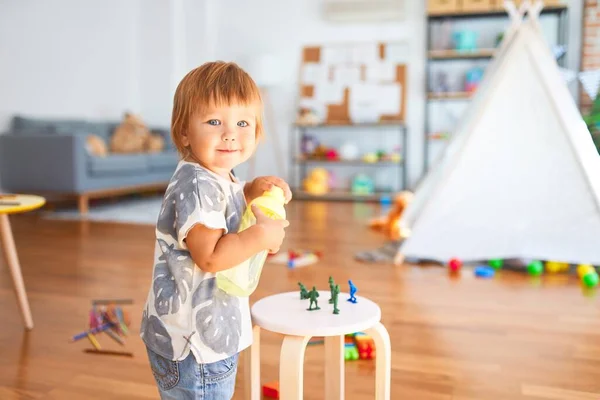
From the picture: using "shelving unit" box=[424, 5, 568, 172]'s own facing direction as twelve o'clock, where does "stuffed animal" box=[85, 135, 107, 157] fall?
The stuffed animal is roughly at 2 o'clock from the shelving unit.

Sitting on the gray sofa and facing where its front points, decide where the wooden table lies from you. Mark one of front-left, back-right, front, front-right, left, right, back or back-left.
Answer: front-right

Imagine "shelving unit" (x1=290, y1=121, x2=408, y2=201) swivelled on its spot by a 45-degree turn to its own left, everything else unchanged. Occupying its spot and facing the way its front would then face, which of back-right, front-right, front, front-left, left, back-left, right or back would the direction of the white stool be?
front-right

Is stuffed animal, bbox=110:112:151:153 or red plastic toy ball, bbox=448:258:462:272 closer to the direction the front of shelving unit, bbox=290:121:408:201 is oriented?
the red plastic toy ball

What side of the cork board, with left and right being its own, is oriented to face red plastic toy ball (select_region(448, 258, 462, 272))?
front
